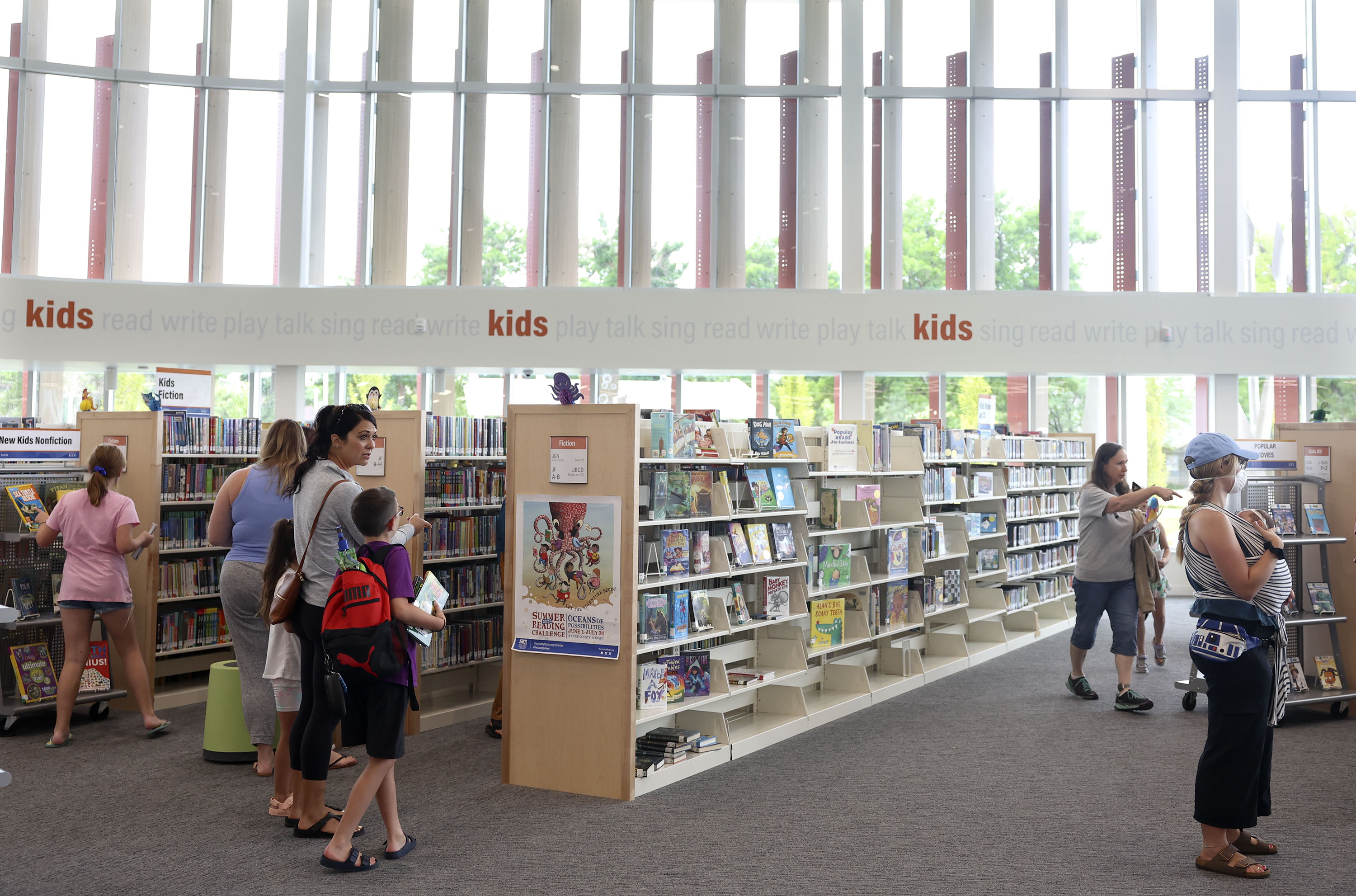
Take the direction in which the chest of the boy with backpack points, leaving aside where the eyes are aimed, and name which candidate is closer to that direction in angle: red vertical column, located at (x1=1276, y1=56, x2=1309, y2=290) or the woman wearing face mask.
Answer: the red vertical column

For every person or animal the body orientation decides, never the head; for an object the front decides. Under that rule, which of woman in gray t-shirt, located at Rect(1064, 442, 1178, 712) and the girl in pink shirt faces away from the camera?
the girl in pink shirt

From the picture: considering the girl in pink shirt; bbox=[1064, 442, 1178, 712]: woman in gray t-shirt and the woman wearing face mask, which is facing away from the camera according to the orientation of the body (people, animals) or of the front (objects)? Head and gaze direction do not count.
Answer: the girl in pink shirt

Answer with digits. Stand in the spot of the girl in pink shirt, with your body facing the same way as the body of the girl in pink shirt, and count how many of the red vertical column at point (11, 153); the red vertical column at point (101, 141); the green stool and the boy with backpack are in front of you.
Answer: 2

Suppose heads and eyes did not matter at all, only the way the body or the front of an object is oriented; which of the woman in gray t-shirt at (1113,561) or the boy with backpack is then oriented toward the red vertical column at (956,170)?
the boy with backpack

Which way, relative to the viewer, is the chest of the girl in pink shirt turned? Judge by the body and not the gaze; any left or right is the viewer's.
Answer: facing away from the viewer

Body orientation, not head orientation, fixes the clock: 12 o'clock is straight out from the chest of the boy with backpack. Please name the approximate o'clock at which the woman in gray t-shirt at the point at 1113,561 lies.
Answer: The woman in gray t-shirt is roughly at 1 o'clock from the boy with backpack.

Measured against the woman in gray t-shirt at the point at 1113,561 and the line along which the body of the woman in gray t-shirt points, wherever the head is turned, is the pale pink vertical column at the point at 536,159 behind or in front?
behind

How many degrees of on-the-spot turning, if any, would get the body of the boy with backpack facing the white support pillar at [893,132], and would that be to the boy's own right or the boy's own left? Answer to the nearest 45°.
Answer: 0° — they already face it

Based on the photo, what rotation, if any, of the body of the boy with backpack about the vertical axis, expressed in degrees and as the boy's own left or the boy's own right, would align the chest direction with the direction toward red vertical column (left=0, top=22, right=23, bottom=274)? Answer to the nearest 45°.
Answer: approximately 90° to the boy's own left

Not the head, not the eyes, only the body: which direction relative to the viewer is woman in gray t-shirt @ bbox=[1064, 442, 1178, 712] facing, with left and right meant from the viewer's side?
facing the viewer and to the right of the viewer
